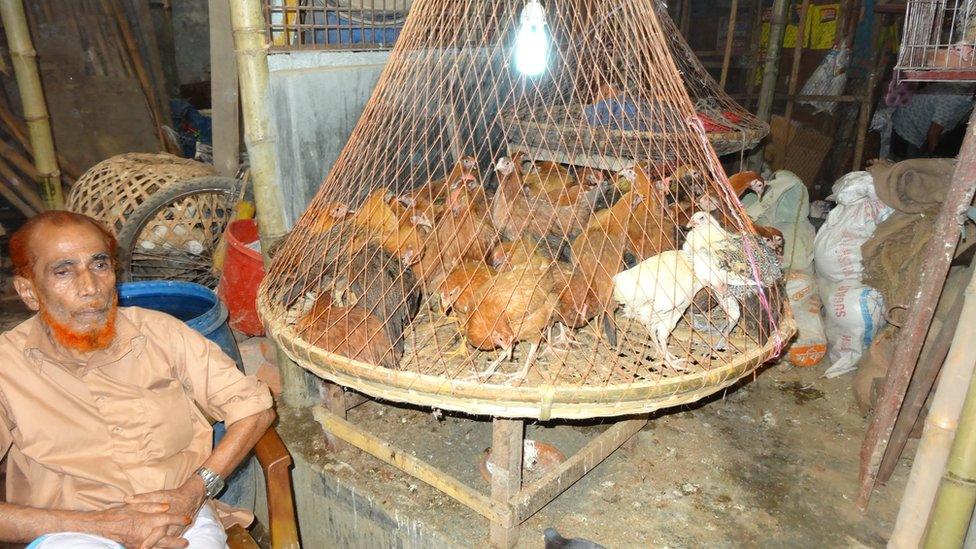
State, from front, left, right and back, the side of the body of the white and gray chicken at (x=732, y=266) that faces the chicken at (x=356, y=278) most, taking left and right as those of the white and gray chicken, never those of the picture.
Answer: front

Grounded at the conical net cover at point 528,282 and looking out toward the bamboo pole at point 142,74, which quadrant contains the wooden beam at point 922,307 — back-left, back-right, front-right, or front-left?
back-right

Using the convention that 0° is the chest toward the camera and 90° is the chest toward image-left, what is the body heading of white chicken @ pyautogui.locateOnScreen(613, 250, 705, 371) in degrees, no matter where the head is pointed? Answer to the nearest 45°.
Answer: approximately 270°
